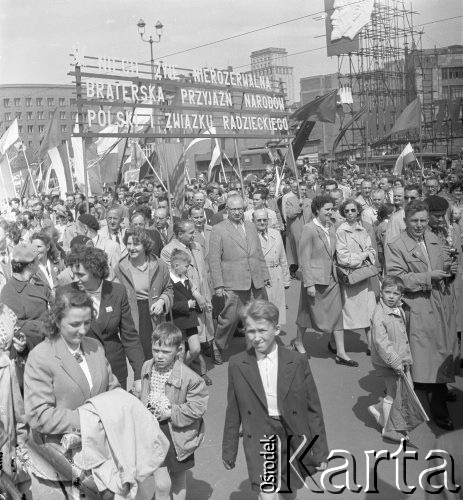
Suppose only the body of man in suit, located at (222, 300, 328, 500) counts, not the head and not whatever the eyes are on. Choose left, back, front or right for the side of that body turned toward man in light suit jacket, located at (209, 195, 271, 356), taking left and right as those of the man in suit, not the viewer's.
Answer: back

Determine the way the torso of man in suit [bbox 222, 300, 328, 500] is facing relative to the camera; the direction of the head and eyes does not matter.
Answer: toward the camera

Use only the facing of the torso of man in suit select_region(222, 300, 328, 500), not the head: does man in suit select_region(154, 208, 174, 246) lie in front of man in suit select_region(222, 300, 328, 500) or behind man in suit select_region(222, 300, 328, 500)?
behind

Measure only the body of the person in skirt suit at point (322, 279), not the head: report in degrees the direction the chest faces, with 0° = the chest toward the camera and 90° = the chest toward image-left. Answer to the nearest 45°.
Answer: approximately 315°

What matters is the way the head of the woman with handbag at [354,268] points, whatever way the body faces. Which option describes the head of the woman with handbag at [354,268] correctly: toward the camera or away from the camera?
toward the camera

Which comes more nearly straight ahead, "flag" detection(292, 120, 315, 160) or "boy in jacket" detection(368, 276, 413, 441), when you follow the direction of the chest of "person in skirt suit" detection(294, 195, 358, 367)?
the boy in jacket

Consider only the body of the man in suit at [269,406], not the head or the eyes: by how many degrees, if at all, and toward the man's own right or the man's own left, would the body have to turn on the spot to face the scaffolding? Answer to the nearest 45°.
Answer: approximately 180°

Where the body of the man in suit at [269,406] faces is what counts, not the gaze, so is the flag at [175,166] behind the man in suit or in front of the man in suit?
behind

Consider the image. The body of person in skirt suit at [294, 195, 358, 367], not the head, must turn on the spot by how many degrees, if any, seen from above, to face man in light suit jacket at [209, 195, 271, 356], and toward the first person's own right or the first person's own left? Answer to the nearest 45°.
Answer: approximately 135° to the first person's own right

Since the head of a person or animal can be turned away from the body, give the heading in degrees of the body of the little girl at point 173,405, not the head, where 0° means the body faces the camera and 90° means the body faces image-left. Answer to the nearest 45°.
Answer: approximately 45°

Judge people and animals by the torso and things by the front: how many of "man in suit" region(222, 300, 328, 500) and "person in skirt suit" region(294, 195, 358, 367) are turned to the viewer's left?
0
